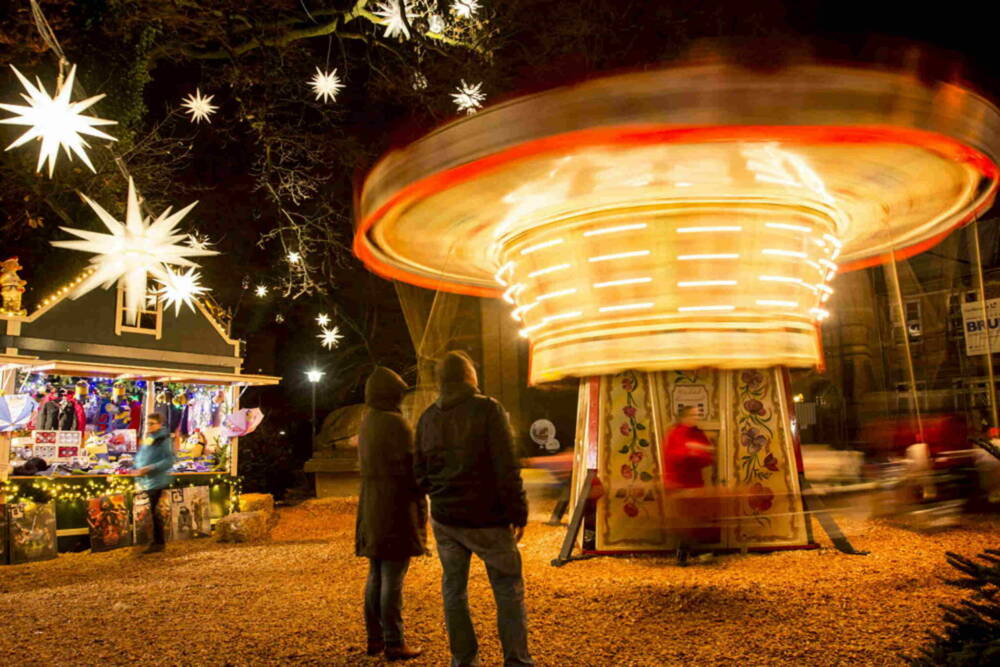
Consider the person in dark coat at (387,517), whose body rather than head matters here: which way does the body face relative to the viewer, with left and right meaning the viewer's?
facing away from the viewer and to the right of the viewer

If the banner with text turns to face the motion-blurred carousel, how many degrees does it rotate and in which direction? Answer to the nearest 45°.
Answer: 0° — it already faces it

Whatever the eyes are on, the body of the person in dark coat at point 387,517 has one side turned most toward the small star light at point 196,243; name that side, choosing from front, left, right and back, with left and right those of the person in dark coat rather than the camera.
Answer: left

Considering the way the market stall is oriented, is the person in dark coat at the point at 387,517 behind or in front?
in front

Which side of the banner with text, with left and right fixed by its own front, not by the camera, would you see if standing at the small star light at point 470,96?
front

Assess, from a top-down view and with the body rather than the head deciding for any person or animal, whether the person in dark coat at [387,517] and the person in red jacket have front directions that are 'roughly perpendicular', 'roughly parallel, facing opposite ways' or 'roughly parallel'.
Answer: roughly perpendicular

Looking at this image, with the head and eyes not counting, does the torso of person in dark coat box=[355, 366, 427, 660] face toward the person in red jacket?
yes

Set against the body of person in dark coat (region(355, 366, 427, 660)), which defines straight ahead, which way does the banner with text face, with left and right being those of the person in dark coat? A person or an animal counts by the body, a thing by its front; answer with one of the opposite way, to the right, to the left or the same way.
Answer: the opposite way

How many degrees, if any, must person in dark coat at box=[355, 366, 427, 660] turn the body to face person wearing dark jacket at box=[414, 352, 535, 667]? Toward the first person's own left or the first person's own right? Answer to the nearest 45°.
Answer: approximately 90° to the first person's own right

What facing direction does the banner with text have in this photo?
toward the camera

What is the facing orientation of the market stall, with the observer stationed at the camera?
facing the viewer and to the right of the viewer
